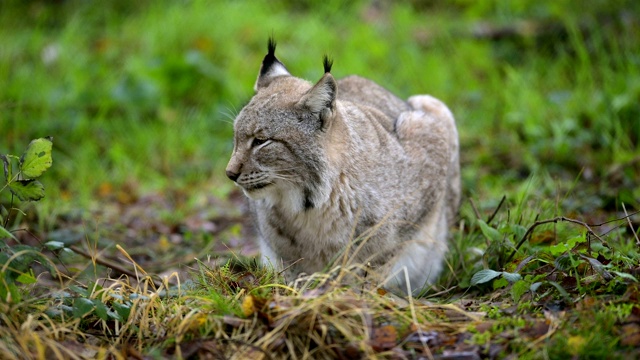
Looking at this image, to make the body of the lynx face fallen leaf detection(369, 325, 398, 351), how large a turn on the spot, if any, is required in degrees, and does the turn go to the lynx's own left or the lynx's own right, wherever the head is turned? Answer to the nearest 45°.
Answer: approximately 45° to the lynx's own left

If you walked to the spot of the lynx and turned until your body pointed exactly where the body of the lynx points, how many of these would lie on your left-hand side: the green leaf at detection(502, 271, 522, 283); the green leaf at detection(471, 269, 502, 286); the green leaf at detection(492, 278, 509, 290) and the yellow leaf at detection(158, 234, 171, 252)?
3

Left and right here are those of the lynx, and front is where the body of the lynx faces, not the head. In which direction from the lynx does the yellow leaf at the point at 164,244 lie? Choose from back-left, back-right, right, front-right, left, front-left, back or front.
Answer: right

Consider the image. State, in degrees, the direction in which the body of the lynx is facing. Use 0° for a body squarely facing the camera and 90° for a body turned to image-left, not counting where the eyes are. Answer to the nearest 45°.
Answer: approximately 45°

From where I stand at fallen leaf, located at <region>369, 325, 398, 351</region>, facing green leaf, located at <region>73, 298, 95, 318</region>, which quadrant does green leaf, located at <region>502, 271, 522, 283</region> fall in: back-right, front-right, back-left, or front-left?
back-right

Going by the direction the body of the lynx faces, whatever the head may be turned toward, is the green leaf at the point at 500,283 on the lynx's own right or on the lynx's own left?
on the lynx's own left

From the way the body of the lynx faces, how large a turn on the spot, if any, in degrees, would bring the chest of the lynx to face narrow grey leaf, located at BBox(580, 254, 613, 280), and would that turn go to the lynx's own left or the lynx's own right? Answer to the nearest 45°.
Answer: approximately 90° to the lynx's own left
